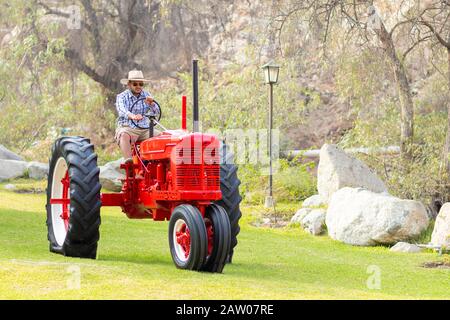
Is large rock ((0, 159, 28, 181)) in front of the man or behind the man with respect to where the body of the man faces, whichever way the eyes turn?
behind

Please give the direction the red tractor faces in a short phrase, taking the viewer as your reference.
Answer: facing the viewer and to the right of the viewer

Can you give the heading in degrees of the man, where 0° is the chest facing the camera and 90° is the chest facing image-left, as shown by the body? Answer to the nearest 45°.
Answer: approximately 315°

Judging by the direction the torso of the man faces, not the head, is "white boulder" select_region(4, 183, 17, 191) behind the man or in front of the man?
behind

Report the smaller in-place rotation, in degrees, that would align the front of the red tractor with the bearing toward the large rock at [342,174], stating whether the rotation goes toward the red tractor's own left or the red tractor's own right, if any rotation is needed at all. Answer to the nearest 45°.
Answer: approximately 90° to the red tractor's own left

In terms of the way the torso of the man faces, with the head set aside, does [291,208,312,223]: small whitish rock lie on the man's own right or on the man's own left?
on the man's own left

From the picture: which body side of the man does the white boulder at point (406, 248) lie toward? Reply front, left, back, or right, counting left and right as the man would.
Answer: left

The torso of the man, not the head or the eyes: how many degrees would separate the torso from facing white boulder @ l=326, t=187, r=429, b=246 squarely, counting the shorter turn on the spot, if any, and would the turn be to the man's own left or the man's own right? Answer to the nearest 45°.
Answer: approximately 90° to the man's own left

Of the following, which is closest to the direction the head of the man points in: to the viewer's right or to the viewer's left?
to the viewer's right

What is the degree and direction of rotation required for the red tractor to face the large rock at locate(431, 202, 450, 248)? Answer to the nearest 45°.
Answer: approximately 90° to its left

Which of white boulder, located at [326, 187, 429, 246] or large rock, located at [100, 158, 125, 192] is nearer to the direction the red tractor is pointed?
the white boulder

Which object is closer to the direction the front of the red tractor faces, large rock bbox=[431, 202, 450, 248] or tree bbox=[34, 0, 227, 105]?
the large rock
